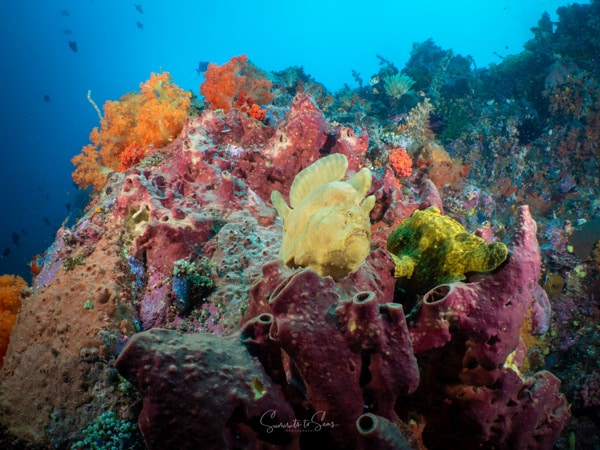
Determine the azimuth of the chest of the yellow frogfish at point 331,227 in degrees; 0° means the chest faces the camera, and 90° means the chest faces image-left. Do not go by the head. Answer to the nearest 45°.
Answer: approximately 315°
